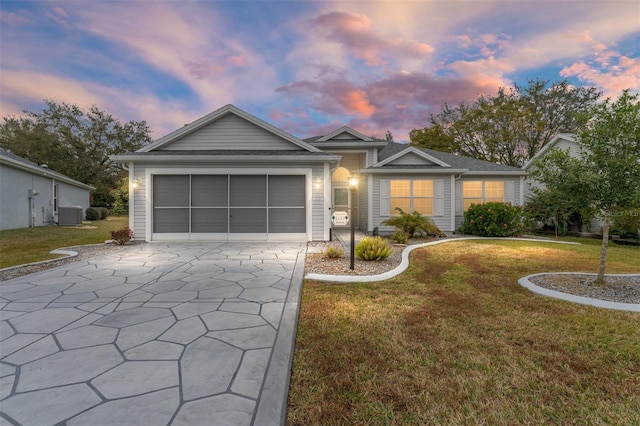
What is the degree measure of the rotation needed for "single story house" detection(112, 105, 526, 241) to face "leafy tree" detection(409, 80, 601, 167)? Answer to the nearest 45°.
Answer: approximately 135° to its left

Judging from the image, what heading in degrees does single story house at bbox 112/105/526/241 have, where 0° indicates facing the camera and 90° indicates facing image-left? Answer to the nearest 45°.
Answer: approximately 0°

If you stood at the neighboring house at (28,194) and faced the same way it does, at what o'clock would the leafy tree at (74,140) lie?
The leafy tree is roughly at 5 o'clock from the neighboring house.

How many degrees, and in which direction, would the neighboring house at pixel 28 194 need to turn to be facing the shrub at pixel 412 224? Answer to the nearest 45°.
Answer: approximately 90° to its left

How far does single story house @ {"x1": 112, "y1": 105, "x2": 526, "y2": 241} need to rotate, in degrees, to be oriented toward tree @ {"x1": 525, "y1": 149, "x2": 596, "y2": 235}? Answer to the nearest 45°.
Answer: approximately 45° to its left

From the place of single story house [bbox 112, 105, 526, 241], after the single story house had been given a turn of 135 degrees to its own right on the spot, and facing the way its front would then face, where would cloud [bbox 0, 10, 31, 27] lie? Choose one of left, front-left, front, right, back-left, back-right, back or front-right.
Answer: front-left

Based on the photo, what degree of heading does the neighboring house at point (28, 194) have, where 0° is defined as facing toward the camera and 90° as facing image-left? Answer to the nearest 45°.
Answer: approximately 45°

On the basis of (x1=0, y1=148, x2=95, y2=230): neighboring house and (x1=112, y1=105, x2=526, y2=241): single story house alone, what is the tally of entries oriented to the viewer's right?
0

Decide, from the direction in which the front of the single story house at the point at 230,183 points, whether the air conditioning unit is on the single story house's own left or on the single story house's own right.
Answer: on the single story house's own right

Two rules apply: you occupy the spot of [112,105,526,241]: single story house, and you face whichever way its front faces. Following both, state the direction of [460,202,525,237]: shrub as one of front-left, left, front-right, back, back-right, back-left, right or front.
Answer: left

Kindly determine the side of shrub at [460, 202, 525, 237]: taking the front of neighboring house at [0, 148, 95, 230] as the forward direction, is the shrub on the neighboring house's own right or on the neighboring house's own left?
on the neighboring house's own left
